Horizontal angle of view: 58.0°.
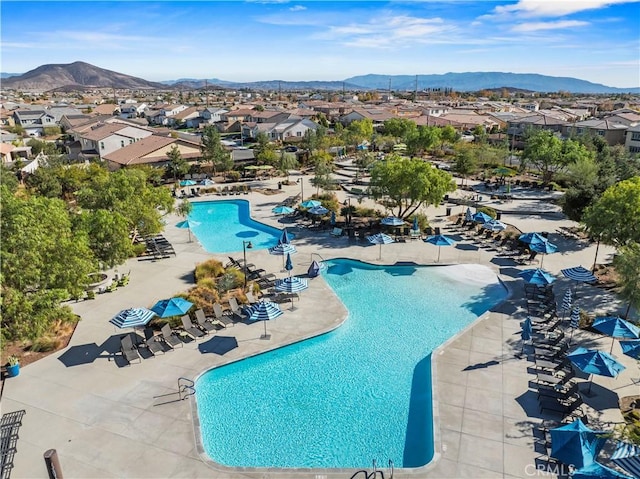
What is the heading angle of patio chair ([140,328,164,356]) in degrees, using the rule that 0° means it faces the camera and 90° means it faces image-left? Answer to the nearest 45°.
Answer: approximately 315°

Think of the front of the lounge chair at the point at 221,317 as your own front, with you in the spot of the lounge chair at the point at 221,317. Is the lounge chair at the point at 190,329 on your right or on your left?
on your right

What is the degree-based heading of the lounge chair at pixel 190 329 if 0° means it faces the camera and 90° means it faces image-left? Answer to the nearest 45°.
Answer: approximately 315°
